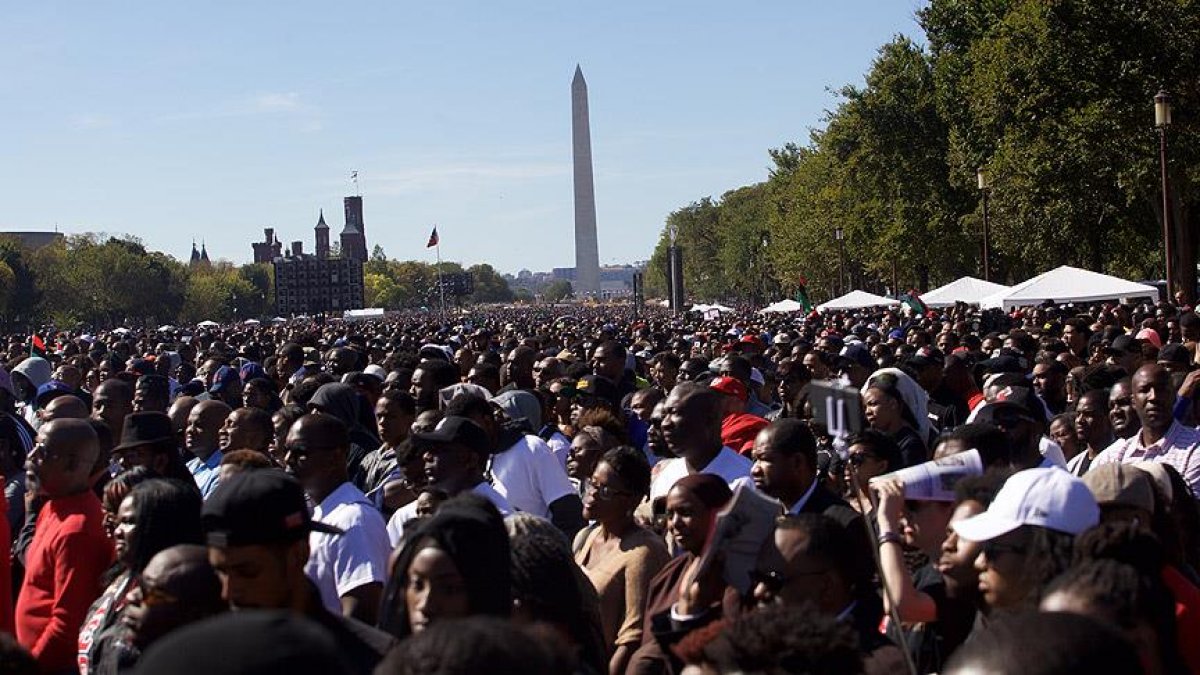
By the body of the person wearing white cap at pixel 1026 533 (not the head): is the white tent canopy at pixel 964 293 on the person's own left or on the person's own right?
on the person's own right

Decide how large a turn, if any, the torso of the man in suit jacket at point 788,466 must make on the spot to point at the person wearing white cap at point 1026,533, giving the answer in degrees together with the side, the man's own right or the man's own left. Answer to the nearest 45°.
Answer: approximately 90° to the man's own left

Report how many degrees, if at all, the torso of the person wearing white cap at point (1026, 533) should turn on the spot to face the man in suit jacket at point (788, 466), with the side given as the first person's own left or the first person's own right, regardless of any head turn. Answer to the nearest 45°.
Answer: approximately 45° to the first person's own right
